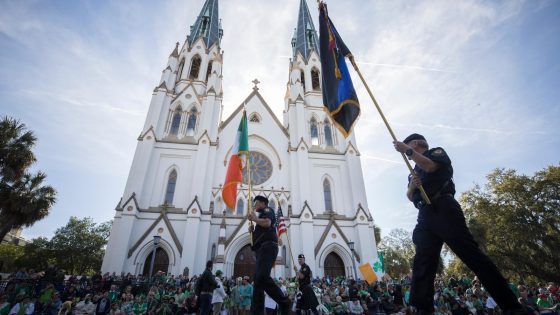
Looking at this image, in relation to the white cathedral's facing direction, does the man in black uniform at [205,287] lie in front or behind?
in front

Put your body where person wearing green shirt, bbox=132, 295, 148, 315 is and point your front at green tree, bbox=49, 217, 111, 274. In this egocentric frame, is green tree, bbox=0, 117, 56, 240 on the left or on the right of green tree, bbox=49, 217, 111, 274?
left

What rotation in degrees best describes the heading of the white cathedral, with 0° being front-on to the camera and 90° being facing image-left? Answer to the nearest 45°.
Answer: approximately 0°

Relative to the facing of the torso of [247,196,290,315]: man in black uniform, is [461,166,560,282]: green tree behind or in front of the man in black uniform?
behind

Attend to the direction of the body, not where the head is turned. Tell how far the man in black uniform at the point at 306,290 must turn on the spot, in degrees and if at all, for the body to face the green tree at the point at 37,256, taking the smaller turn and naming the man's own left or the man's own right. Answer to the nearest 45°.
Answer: approximately 45° to the man's own right

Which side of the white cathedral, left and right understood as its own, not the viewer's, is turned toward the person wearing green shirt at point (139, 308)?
front

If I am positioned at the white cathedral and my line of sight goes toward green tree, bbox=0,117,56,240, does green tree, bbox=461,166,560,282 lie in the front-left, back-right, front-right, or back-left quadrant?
back-left
